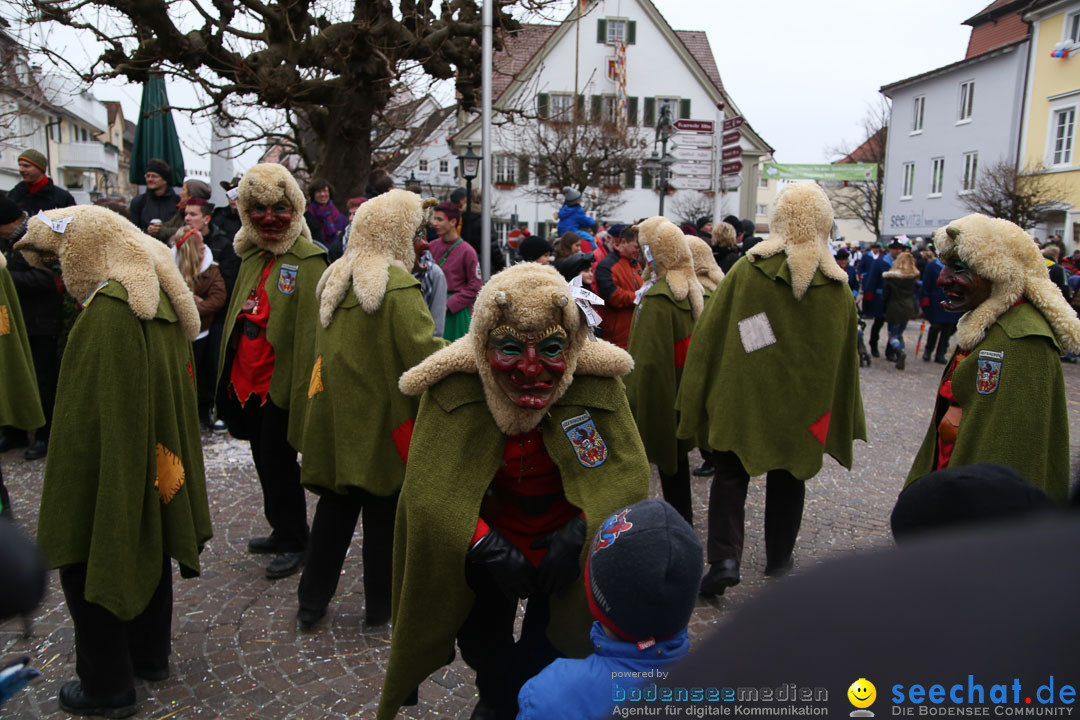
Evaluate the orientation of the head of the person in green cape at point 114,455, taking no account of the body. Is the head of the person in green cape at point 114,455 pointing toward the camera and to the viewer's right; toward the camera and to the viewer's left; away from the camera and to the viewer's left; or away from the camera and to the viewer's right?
away from the camera and to the viewer's left

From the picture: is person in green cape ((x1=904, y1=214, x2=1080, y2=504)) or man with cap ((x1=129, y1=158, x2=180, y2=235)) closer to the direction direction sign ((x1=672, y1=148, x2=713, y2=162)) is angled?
the person in green cape

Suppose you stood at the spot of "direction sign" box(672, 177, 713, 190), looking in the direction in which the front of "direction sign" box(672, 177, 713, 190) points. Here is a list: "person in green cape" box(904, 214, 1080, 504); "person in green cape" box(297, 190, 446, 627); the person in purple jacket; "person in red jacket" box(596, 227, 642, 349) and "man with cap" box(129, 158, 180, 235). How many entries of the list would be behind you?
0

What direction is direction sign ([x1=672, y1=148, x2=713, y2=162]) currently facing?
toward the camera

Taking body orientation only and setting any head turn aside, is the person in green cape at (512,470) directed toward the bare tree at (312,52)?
no

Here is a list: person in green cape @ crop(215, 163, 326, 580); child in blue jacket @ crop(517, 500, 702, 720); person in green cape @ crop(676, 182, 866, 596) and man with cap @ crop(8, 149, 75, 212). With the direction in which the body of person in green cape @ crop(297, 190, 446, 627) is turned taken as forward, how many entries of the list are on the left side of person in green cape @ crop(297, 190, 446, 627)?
2

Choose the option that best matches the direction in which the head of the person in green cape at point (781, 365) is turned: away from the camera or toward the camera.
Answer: away from the camera

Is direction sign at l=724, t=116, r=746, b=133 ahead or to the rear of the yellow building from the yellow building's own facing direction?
ahead

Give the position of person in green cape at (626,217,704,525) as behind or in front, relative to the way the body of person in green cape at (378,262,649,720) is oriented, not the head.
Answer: behind

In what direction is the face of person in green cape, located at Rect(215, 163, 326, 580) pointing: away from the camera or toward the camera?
toward the camera

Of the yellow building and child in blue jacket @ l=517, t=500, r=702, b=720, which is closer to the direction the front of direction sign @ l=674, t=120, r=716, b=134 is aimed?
the child in blue jacket

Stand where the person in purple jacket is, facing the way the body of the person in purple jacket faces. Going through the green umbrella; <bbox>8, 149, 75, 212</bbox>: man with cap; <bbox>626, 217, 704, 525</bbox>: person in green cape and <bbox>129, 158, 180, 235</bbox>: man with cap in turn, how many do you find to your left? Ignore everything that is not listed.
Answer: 1

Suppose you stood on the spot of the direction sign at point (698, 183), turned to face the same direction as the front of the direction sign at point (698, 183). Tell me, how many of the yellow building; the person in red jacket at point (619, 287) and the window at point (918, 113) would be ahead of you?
1

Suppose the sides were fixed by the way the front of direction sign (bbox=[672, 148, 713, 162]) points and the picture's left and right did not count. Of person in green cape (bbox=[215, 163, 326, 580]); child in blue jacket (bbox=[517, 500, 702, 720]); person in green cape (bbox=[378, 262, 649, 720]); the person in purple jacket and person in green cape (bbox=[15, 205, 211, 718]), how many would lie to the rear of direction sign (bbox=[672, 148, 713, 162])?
0

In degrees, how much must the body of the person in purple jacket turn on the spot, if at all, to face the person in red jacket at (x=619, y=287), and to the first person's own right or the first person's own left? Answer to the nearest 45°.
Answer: approximately 135° to the first person's own left

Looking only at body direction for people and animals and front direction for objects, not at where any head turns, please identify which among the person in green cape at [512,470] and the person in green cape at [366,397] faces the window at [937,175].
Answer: the person in green cape at [366,397]

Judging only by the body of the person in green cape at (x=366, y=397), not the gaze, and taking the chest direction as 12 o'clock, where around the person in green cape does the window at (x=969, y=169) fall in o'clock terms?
The window is roughly at 12 o'clock from the person in green cape.
